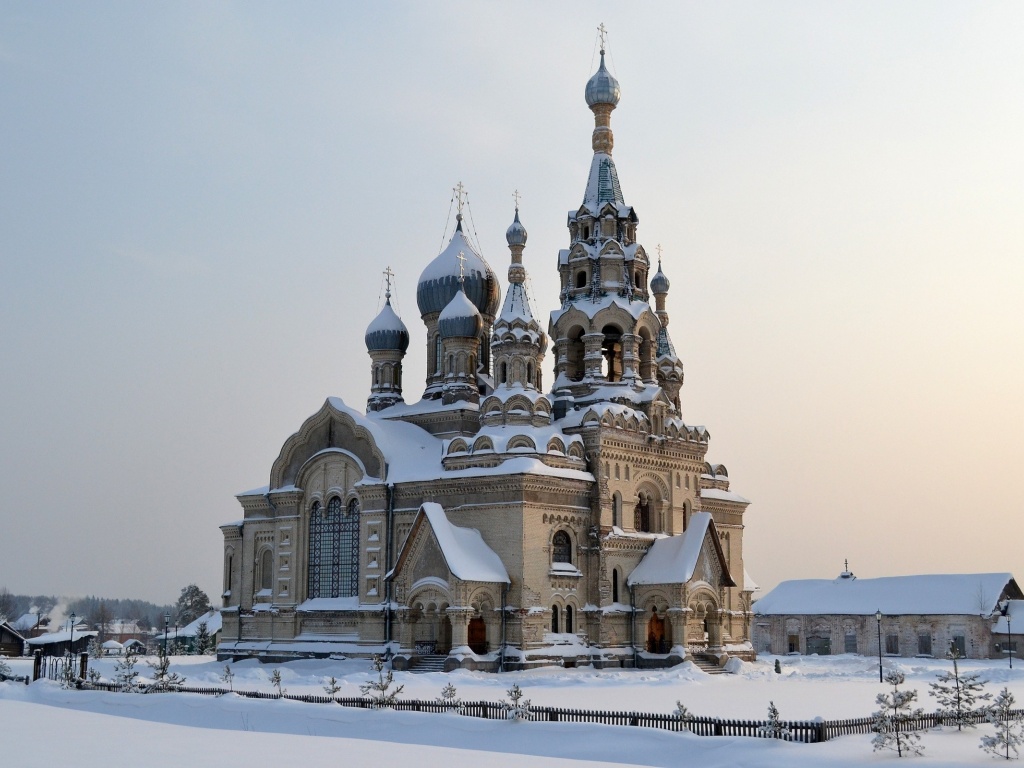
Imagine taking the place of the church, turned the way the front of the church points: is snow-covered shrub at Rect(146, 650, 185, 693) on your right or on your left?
on your right

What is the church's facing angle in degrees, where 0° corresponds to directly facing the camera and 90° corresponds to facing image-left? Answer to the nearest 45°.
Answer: approximately 315°

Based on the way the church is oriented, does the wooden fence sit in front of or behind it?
in front

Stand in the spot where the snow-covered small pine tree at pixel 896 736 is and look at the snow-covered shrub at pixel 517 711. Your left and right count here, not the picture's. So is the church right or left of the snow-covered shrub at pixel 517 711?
right

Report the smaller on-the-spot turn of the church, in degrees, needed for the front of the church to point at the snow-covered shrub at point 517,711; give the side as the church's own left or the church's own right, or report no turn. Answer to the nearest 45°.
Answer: approximately 45° to the church's own right

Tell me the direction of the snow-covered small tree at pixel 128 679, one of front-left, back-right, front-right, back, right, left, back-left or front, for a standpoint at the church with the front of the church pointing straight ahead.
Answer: right

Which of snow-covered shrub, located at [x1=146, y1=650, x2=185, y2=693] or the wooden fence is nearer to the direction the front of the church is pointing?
the wooden fence

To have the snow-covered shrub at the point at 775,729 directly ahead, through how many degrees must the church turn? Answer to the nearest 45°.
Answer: approximately 45° to its right

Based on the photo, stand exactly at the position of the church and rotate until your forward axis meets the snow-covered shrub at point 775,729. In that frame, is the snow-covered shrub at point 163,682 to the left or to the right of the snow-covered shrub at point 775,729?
right
